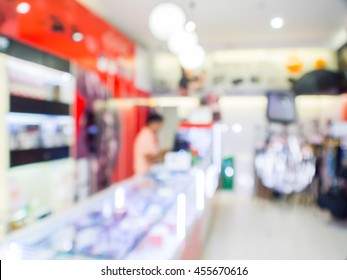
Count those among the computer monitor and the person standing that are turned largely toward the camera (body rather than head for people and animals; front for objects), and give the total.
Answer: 1

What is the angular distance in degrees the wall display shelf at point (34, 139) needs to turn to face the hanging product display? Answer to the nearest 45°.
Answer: approximately 45° to its left

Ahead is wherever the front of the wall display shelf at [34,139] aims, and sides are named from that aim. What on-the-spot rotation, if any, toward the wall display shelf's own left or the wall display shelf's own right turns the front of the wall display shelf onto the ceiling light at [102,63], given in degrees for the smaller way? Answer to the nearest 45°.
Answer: approximately 90° to the wall display shelf's own left

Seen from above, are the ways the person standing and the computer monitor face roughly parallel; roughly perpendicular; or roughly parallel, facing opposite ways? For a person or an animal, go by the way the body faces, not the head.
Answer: roughly perpendicular

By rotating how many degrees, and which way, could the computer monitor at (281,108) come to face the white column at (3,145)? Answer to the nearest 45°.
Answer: approximately 45° to its right

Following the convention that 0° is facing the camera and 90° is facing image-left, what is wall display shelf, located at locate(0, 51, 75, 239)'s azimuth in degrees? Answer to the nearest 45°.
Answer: approximately 315°

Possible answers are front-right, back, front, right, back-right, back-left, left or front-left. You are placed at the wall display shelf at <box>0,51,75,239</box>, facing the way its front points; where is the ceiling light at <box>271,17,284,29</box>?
front-left

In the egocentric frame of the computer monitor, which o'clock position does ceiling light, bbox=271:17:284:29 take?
The ceiling light is roughly at 12 o'clock from the computer monitor.

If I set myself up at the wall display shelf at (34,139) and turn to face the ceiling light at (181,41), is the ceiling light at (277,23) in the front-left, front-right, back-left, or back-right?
front-left

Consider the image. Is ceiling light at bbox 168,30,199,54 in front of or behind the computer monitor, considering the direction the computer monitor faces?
in front

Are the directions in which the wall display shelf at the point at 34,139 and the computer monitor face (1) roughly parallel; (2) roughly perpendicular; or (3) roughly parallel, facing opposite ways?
roughly perpendicular

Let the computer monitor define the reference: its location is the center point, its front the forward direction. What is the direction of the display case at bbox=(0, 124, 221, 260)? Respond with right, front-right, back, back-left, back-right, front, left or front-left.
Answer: front

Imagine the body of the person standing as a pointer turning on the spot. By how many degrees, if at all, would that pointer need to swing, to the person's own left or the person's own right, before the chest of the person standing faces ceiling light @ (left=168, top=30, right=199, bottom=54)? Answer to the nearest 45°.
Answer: approximately 45° to the person's own left

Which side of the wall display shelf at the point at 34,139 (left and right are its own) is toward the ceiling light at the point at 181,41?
front

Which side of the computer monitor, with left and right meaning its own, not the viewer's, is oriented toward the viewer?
front

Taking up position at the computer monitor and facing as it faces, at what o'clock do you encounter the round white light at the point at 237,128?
The round white light is roughly at 3 o'clock from the computer monitor.
